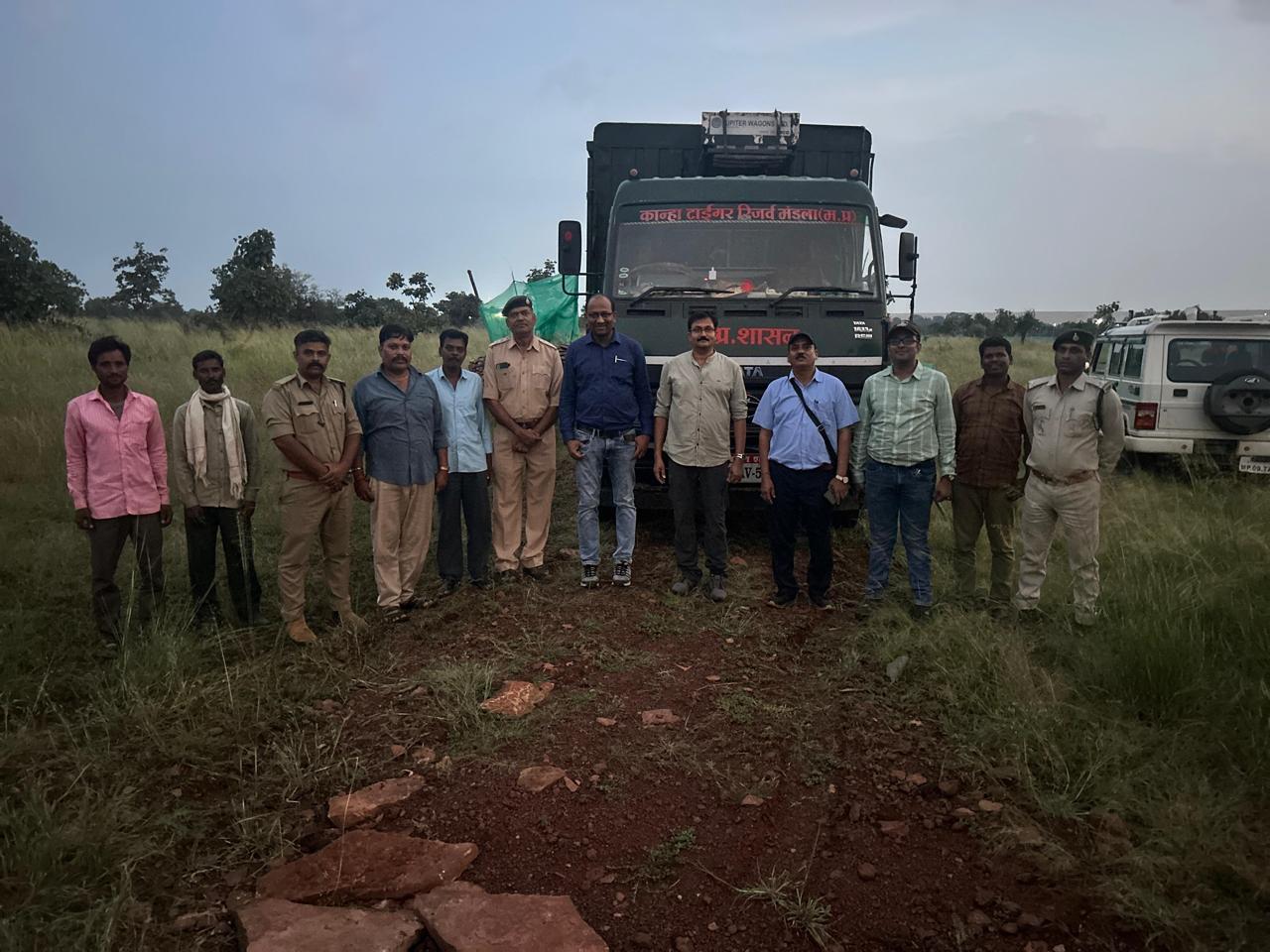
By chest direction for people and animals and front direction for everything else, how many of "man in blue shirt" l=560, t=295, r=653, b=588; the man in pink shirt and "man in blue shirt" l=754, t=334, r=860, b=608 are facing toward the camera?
3

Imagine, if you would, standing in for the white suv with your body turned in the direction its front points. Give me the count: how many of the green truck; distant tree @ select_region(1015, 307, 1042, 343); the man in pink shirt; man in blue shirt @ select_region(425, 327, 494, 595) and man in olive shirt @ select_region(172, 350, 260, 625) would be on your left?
4

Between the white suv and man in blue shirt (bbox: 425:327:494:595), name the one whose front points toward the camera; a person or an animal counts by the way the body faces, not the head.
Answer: the man in blue shirt

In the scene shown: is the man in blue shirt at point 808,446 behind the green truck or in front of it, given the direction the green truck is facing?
in front

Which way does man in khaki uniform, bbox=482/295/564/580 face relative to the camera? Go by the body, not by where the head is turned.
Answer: toward the camera

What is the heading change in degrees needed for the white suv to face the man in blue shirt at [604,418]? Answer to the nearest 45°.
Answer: approximately 90° to its left

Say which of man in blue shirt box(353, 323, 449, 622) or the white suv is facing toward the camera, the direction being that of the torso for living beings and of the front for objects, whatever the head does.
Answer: the man in blue shirt

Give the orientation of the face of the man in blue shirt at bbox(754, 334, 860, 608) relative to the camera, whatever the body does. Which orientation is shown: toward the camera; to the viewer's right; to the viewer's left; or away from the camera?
toward the camera

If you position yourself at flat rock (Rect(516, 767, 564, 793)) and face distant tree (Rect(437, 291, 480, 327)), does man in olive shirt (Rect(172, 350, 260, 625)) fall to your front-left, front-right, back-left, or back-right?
front-left

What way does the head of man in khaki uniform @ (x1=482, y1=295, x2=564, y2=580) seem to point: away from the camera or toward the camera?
toward the camera

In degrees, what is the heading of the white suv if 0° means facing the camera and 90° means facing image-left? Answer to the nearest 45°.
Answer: approximately 135°

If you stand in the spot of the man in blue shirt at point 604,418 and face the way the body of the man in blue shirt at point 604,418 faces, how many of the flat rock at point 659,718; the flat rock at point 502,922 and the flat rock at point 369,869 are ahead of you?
3

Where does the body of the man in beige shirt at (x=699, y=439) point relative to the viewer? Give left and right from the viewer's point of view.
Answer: facing the viewer

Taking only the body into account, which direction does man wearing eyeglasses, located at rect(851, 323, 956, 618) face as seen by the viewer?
toward the camera

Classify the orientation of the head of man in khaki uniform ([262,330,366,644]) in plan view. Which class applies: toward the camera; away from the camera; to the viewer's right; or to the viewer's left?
toward the camera

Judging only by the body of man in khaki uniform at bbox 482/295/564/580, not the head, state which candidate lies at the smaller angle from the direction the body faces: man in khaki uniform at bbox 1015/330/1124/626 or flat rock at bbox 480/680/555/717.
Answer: the flat rock
